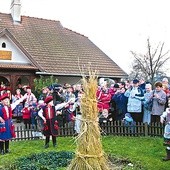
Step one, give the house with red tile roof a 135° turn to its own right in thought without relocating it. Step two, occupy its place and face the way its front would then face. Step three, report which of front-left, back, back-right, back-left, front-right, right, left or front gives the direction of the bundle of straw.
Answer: back-left

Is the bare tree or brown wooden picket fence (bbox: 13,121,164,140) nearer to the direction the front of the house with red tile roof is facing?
the brown wooden picket fence

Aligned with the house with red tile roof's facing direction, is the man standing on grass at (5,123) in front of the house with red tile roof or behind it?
in front

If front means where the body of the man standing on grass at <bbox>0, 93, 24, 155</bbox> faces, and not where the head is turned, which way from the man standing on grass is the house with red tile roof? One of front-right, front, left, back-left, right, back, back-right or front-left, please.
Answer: back

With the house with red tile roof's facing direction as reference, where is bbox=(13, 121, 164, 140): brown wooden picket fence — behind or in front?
in front

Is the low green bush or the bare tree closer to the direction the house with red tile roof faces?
the low green bush

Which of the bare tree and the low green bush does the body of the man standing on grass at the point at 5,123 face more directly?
the low green bush

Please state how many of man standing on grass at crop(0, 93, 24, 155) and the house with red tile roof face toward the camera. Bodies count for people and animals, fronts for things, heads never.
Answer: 2

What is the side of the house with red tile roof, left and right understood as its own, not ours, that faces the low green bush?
front

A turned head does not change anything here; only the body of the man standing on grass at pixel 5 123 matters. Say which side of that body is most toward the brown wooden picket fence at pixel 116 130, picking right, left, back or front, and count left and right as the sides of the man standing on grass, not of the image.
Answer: left

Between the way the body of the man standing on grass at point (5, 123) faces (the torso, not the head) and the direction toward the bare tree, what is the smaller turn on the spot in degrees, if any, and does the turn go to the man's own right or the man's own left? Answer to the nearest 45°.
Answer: approximately 135° to the man's own left

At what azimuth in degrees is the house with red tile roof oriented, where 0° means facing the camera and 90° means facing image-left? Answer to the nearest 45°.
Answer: approximately 0°

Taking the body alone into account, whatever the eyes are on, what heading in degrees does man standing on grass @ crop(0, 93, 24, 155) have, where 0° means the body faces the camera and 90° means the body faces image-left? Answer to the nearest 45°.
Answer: approximately 0°
